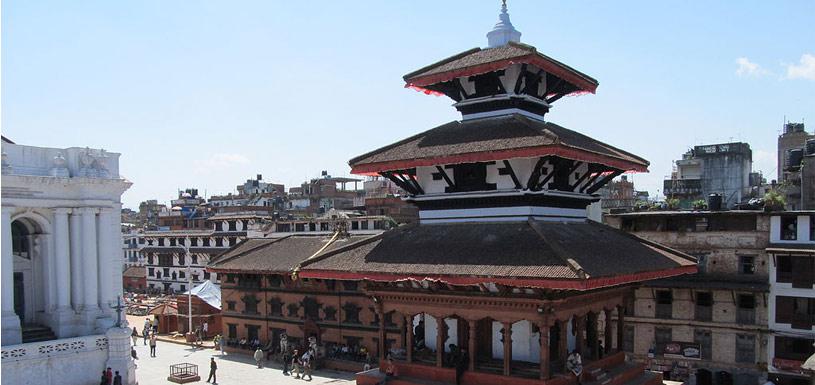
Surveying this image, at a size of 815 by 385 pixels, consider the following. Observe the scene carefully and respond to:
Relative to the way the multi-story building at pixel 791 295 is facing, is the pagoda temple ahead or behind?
ahead

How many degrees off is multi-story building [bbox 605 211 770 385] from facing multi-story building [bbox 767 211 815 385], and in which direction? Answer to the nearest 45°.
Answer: approximately 90° to its left

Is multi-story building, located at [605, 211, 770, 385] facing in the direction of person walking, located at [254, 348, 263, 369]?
no

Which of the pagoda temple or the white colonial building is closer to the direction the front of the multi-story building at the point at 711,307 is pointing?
the pagoda temple

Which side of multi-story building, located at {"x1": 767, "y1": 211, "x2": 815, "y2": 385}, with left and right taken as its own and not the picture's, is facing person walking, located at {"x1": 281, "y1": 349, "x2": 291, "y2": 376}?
right

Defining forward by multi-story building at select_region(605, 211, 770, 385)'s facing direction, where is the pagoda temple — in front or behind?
in front

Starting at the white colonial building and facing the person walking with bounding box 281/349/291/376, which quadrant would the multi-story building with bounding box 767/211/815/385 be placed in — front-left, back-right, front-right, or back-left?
front-right

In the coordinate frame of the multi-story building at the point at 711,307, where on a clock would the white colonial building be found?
The white colonial building is roughly at 2 o'clock from the multi-story building.

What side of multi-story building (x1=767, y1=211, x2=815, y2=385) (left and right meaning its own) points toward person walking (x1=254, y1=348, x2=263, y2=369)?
right

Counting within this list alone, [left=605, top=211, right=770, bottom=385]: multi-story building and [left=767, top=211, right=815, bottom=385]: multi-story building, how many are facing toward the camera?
2

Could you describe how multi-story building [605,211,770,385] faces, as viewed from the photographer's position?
facing the viewer
